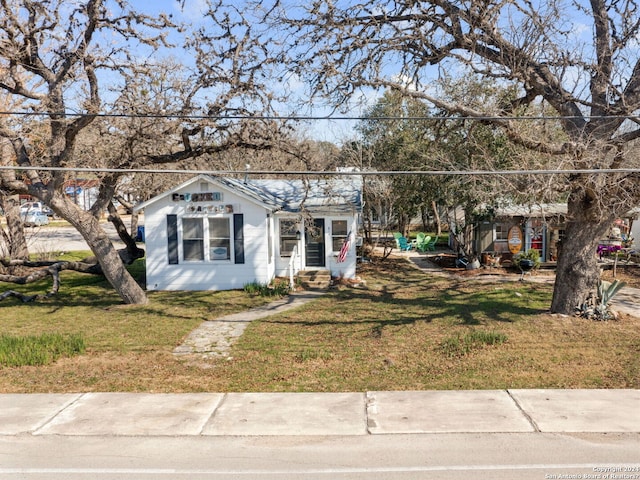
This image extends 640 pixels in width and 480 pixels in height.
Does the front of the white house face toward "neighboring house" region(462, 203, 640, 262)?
no

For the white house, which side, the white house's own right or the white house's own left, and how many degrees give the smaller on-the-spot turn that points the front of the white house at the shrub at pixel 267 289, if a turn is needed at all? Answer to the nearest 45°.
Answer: approximately 45° to the white house's own left

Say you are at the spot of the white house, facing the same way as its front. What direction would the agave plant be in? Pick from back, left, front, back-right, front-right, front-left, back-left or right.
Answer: front-left

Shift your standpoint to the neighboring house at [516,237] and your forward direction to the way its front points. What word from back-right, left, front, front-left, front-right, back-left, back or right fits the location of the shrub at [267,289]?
front-right

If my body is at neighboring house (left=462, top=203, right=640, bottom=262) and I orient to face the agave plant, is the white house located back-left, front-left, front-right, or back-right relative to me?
front-right

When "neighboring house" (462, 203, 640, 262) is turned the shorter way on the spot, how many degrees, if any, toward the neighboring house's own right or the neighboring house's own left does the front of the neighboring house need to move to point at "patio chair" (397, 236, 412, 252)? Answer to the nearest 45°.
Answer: approximately 135° to the neighboring house's own right

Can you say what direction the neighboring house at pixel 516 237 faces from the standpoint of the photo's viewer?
facing the viewer

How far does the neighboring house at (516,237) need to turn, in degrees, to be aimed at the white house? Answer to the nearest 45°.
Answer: approximately 45° to its right

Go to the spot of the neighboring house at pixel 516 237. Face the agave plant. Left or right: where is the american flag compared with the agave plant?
right

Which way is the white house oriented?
toward the camera

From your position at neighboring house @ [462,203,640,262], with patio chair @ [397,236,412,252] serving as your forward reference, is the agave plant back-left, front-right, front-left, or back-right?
back-left

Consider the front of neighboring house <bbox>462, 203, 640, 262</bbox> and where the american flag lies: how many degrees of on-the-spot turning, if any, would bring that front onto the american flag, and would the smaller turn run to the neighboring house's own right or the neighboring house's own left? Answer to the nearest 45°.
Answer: approximately 45° to the neighboring house's own right

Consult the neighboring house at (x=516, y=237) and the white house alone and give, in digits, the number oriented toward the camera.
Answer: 2

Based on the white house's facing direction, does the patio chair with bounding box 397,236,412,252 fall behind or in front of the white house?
behind

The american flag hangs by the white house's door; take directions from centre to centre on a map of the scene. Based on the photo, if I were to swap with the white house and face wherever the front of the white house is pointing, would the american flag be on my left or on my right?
on my left

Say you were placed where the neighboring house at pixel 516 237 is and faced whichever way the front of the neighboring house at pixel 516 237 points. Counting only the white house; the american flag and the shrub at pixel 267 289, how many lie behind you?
0

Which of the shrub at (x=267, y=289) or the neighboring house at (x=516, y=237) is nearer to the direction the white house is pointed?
the shrub

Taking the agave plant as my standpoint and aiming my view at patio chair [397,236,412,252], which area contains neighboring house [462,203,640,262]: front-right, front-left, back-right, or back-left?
front-right
